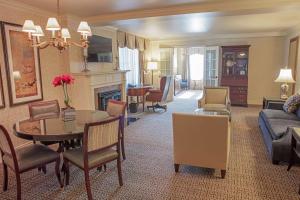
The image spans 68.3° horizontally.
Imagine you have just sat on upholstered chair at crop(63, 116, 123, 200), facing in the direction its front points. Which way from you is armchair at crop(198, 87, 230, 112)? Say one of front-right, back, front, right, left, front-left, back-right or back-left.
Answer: right

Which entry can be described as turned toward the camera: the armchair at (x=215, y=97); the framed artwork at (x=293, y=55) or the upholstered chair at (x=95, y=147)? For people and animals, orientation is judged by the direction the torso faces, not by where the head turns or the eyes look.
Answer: the armchair

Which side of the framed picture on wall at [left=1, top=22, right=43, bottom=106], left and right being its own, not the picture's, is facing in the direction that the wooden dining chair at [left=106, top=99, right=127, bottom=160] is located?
front

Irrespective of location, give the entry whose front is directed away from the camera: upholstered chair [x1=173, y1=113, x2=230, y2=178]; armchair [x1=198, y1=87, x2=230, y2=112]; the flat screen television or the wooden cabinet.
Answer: the upholstered chair

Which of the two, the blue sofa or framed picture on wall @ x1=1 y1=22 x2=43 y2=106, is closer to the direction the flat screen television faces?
the blue sofa

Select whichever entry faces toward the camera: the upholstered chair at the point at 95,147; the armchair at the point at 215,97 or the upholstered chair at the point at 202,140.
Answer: the armchair

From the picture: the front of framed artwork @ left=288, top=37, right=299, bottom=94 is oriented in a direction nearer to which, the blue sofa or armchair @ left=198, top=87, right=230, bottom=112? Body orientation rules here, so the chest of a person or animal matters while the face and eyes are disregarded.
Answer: the armchair

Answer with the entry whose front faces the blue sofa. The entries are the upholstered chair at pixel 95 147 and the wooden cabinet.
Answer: the wooden cabinet

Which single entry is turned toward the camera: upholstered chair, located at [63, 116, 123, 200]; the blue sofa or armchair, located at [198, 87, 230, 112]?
the armchair

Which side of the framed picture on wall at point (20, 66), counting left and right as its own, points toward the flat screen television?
left

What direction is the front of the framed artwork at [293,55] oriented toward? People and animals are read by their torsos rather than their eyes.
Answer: to the viewer's left

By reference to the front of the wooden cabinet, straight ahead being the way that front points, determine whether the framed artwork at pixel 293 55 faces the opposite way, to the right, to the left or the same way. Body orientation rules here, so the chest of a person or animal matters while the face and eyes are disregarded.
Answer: to the right

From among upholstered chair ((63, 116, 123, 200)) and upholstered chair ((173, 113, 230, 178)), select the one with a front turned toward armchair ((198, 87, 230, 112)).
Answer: upholstered chair ((173, 113, 230, 178))

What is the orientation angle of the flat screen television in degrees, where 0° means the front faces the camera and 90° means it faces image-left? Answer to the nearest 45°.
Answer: approximately 315°

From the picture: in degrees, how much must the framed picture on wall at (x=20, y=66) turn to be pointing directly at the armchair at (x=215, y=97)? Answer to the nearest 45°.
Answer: approximately 45° to its left

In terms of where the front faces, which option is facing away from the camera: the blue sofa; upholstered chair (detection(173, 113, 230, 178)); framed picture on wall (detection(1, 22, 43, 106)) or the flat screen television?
the upholstered chair

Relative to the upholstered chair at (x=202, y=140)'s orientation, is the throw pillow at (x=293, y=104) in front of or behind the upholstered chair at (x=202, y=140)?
in front

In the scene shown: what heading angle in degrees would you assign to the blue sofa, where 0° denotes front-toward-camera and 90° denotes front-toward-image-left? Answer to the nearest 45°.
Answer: approximately 90°

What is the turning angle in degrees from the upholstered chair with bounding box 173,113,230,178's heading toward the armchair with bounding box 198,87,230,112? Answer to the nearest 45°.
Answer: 0° — it already faces it
